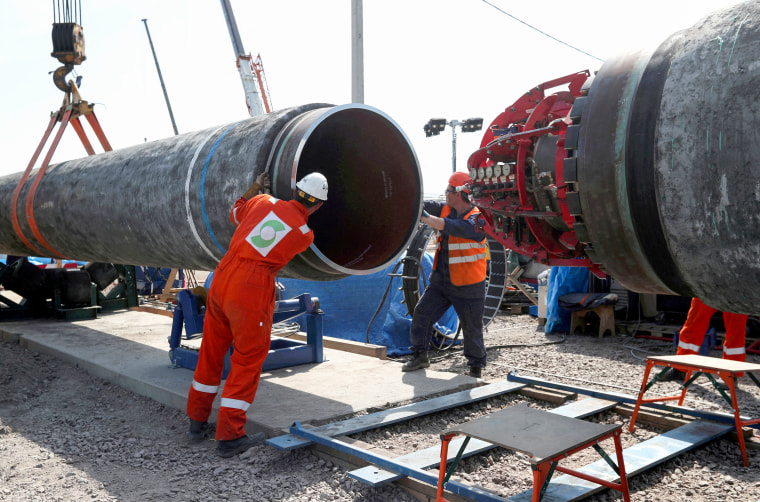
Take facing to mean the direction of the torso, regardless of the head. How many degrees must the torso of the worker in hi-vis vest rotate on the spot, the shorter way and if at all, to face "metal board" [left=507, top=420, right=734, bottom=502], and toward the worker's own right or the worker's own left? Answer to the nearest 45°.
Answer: approximately 90° to the worker's own left

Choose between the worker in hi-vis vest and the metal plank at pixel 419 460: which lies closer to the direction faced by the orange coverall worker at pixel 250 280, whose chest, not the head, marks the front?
the worker in hi-vis vest

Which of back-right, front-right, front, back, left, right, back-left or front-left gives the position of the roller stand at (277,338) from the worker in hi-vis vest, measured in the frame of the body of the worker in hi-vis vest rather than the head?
front-right

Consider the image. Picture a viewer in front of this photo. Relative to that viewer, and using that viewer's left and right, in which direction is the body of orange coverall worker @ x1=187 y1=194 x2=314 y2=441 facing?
facing away from the viewer and to the right of the viewer

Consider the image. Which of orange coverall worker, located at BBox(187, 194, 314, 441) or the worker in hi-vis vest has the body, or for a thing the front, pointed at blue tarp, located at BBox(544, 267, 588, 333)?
the orange coverall worker

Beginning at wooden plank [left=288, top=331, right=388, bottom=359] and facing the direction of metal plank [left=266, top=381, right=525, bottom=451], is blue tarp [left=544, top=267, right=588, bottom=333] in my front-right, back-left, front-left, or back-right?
back-left

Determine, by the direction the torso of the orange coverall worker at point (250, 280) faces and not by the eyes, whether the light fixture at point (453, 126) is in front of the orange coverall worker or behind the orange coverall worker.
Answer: in front

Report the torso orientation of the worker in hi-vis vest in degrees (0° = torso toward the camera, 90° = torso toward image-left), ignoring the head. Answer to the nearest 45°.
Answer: approximately 45°

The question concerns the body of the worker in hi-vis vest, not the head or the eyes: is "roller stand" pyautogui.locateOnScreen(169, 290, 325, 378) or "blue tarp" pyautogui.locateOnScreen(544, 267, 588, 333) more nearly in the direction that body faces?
the roller stand

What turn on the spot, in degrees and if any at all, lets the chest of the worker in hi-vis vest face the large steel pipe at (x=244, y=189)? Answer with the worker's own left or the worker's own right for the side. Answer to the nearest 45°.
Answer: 0° — they already face it
